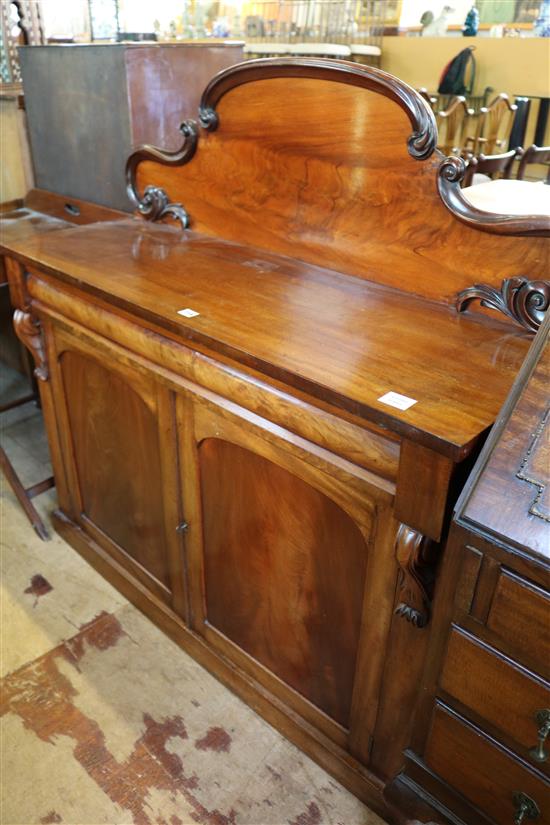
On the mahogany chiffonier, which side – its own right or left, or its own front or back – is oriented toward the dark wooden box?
right

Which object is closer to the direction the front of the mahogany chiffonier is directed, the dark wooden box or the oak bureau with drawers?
the oak bureau with drawers

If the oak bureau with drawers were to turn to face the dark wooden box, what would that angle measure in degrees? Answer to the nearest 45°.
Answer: approximately 90° to its right

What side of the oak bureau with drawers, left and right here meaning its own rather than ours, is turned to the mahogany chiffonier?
right

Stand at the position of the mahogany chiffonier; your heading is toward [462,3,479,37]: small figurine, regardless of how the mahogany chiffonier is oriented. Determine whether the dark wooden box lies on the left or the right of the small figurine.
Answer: left

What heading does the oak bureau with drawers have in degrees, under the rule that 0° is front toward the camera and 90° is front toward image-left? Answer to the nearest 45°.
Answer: approximately 45°

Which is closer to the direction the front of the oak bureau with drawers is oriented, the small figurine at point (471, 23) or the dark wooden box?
the dark wooden box

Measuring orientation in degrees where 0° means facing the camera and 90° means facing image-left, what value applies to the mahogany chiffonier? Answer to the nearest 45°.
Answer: approximately 45°

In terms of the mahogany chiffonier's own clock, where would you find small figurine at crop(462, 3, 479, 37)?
The small figurine is roughly at 5 o'clock from the mahogany chiffonier.

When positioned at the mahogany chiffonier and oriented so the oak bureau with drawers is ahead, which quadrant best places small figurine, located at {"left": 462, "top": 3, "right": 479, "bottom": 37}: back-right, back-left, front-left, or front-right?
back-left

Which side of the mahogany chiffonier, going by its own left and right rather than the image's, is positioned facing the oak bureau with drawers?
left

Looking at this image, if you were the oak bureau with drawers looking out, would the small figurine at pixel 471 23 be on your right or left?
on your right

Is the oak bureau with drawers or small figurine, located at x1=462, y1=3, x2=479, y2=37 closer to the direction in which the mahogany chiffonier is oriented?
the oak bureau with drawers
